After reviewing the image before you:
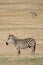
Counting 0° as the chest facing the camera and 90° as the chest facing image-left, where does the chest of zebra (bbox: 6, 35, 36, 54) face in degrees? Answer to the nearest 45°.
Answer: approximately 90°
